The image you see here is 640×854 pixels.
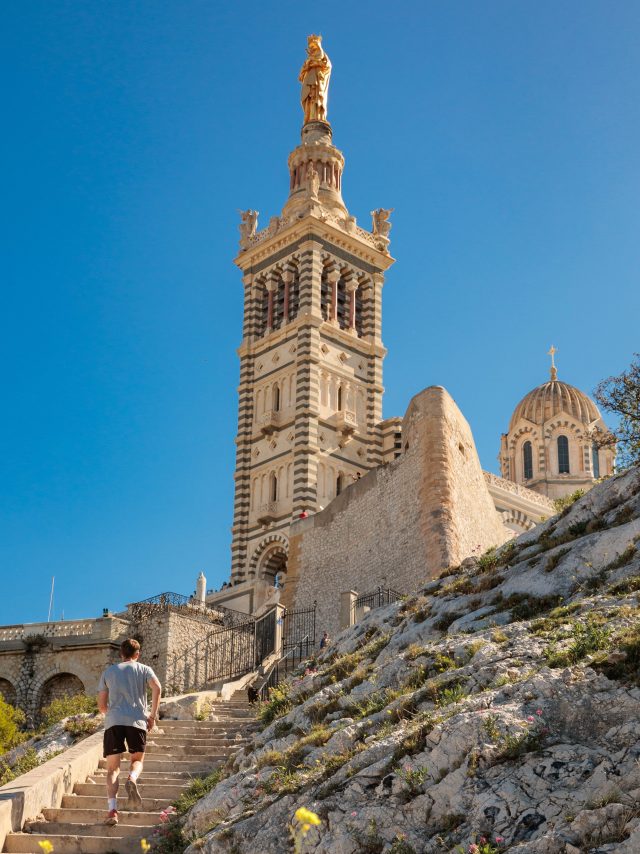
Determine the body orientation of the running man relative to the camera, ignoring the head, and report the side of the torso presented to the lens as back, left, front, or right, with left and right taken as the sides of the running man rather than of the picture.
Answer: back

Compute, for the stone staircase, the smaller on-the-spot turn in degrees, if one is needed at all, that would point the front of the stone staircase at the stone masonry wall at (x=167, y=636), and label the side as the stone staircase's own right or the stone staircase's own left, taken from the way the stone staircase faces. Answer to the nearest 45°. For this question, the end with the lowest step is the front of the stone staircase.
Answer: approximately 180°

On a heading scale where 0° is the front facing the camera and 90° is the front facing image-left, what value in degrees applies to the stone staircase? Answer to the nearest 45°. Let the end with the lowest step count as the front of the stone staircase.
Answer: approximately 0°

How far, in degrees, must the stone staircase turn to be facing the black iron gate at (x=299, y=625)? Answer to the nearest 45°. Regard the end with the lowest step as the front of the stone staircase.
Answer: approximately 180°

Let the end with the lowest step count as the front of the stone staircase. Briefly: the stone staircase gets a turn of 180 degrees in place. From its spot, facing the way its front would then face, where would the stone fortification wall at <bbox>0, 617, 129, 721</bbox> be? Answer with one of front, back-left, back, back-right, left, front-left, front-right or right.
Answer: front

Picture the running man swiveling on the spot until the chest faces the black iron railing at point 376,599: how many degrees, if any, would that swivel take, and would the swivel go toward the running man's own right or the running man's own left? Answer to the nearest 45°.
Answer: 0° — they already face it

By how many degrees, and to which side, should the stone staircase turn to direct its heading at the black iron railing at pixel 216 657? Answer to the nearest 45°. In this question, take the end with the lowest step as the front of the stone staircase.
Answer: approximately 180°
